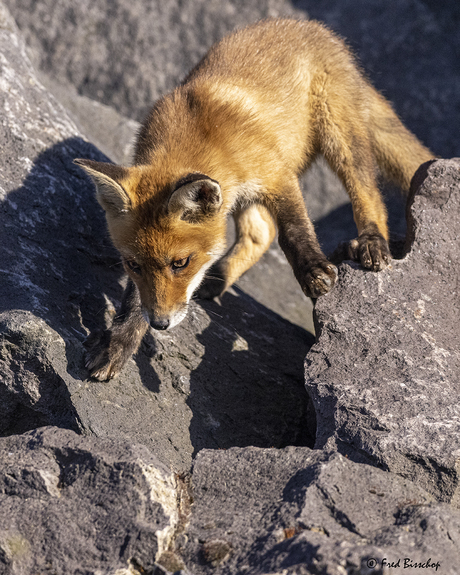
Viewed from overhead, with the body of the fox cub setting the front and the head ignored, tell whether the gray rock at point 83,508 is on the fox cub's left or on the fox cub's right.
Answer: on the fox cub's left

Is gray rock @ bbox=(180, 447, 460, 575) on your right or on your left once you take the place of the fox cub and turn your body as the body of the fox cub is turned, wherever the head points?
on your left

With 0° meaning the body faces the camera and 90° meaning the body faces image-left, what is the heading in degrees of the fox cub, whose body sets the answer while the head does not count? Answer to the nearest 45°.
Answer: approximately 45°
